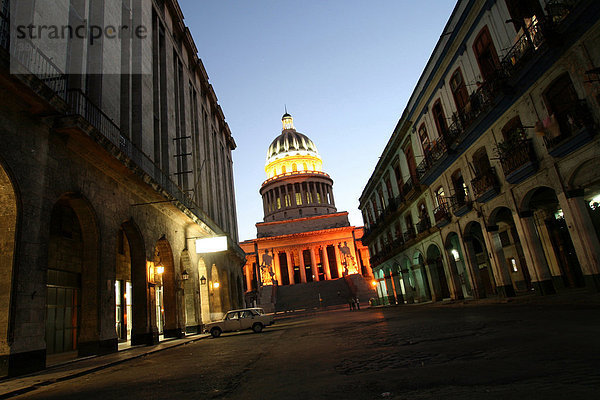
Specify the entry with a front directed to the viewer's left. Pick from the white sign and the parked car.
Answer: the parked car

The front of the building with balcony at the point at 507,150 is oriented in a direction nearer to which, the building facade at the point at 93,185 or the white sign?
the building facade

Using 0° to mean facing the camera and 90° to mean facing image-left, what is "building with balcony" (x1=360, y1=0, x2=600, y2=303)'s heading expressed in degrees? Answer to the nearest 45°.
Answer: approximately 45°

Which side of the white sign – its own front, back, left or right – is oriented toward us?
front

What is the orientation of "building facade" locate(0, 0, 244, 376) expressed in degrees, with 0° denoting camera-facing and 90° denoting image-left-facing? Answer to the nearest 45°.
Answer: approximately 315°

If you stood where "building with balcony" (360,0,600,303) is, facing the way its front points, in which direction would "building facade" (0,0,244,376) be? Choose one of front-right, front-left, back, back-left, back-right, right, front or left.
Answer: front

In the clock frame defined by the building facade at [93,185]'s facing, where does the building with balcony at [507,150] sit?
The building with balcony is roughly at 11 o'clock from the building facade.

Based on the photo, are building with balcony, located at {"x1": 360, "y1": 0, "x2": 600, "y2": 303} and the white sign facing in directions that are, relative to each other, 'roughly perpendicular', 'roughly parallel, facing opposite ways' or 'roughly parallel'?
roughly perpendicular

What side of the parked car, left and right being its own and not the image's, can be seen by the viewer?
left
